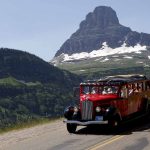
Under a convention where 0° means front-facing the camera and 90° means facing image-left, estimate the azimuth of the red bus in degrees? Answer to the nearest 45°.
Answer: approximately 45°
